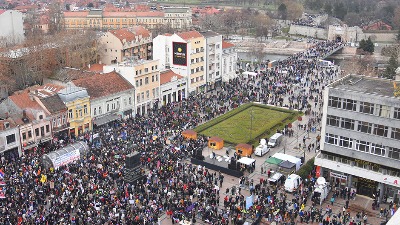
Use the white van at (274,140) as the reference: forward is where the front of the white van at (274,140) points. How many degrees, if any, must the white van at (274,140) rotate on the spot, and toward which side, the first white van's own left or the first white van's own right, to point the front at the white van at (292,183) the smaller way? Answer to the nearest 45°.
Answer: approximately 45° to the first white van's own left

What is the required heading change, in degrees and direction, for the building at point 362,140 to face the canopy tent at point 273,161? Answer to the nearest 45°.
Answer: approximately 45° to its right

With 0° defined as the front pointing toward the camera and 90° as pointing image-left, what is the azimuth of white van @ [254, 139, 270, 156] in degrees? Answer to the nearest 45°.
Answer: approximately 45°

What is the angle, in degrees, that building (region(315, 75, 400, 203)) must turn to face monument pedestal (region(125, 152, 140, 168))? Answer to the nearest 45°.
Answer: approximately 45° to its right

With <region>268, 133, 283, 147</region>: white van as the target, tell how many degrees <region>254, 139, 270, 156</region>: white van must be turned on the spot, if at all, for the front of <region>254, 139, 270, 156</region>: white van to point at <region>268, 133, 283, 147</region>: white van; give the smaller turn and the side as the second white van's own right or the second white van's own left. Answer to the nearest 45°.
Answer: approximately 180°

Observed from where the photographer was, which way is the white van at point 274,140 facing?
facing the viewer and to the left of the viewer

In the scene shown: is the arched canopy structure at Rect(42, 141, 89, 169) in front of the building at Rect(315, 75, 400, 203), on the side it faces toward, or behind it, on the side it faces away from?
in front

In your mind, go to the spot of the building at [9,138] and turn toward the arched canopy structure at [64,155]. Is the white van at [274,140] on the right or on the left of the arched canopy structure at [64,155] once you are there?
left

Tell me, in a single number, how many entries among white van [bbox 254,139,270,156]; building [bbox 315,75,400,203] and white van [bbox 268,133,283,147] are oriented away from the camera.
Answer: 0

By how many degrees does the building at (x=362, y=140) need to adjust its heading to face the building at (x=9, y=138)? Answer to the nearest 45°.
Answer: approximately 45° to its right

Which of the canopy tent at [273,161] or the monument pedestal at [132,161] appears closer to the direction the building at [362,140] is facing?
the monument pedestal

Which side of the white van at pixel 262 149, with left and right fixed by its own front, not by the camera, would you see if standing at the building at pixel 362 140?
left

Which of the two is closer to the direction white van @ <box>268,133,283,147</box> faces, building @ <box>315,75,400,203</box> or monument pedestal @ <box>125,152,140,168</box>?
the monument pedestal

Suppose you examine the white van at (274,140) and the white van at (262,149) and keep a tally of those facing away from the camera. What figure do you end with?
0
